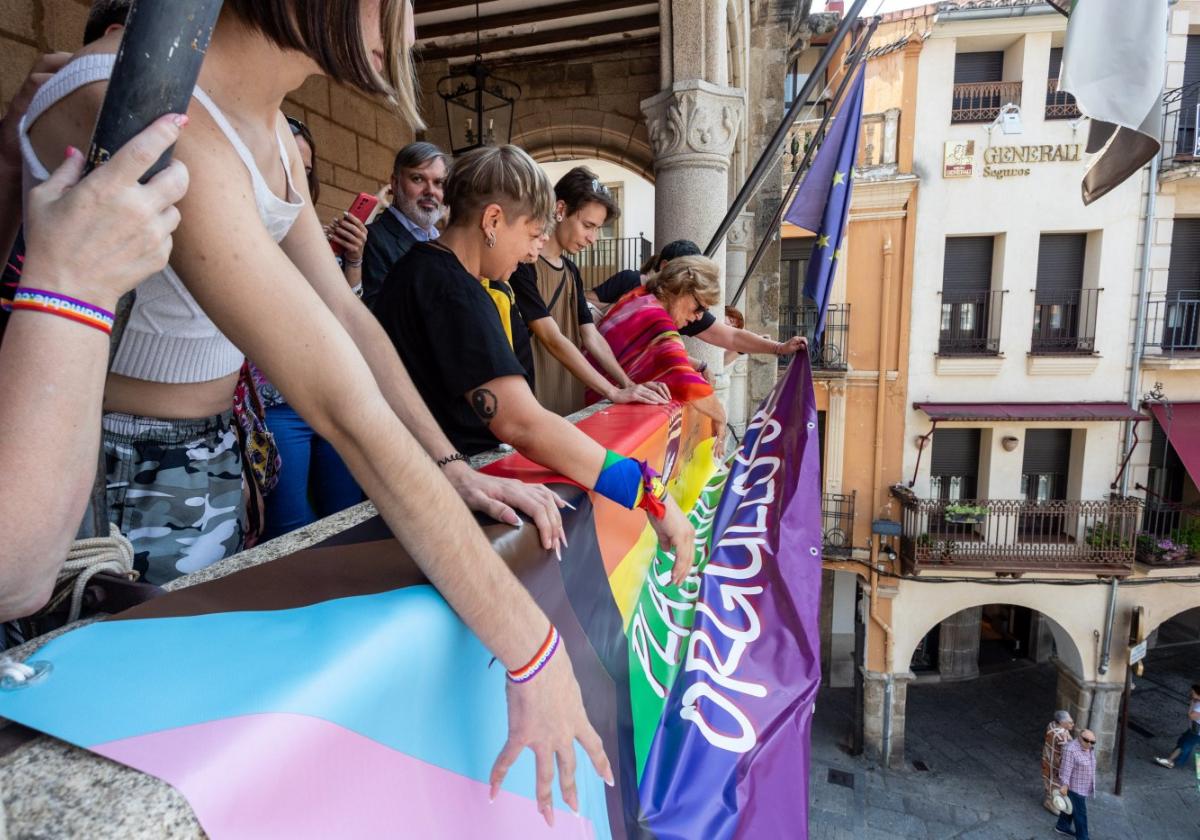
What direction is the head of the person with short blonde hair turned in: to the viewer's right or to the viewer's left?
to the viewer's right

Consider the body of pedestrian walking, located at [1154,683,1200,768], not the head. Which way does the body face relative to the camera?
to the viewer's left

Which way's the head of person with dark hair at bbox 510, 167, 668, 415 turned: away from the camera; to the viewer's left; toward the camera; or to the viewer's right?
to the viewer's right

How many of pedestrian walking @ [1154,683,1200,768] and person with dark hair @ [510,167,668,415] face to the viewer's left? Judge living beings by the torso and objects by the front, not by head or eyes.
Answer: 1

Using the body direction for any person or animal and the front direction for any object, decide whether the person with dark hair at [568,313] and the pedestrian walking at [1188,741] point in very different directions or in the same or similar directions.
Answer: very different directions
